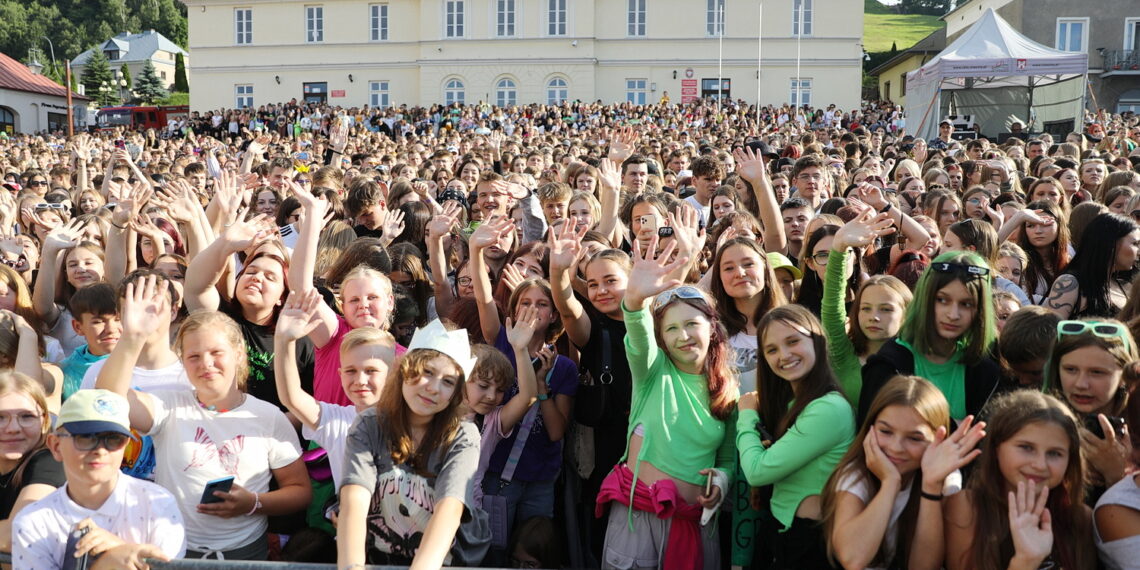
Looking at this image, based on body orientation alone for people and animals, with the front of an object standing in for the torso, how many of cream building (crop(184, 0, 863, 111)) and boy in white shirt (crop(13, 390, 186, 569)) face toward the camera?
2

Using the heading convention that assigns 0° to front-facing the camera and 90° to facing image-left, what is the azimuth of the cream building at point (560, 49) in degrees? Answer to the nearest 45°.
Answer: approximately 0°

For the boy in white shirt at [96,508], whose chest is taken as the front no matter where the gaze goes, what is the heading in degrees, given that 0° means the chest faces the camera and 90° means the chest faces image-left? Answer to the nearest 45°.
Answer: approximately 0°

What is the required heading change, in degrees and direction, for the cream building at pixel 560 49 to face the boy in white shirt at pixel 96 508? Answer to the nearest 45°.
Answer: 0° — it already faces them

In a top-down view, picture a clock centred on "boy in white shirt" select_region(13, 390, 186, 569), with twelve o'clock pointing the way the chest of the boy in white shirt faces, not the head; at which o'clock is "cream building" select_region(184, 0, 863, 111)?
The cream building is roughly at 7 o'clock from the boy in white shirt.

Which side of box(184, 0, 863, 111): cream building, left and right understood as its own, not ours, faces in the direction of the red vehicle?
right

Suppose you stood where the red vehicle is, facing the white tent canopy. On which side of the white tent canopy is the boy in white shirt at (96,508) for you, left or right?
right

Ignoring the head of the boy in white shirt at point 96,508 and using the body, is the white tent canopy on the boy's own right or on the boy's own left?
on the boy's own left
